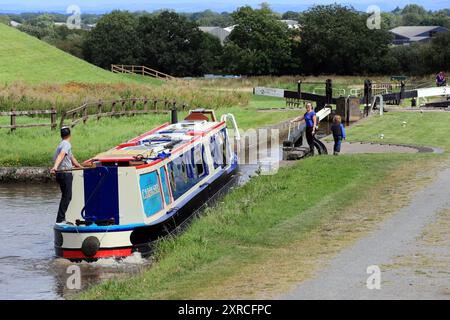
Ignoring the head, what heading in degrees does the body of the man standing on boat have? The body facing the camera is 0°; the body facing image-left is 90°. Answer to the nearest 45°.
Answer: approximately 225°

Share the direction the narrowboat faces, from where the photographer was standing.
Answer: facing away from the viewer and to the right of the viewer

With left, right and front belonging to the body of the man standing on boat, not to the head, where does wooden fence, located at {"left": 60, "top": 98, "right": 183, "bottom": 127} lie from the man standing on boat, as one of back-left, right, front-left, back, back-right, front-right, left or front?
front-left

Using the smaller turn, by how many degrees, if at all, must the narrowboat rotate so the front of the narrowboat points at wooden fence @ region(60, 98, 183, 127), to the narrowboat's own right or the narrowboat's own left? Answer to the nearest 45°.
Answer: approximately 45° to the narrowboat's own left
